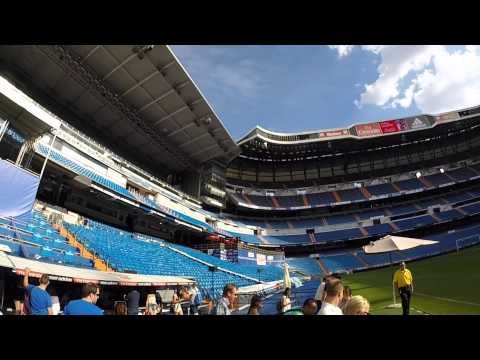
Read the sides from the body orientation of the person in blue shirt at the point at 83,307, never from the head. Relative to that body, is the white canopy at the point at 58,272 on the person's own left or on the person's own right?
on the person's own left

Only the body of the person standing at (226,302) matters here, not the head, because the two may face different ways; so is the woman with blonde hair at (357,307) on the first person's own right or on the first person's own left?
on the first person's own right

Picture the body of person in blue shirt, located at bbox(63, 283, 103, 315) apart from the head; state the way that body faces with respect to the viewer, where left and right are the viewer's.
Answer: facing away from the viewer and to the right of the viewer

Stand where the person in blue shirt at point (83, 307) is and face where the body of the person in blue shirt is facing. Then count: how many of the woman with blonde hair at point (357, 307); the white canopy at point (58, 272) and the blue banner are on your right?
1

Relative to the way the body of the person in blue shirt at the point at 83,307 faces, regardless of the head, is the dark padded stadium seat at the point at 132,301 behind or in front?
in front

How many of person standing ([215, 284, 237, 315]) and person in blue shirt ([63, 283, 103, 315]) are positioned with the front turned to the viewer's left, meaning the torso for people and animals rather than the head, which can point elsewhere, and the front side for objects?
0

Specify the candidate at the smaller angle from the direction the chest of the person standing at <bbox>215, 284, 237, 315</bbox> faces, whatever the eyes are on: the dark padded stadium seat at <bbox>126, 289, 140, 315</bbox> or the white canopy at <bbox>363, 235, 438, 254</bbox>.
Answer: the white canopy

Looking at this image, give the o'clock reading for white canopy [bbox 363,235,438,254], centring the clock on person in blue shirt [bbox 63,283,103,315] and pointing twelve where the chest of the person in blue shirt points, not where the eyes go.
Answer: The white canopy is roughly at 1 o'clock from the person in blue shirt.

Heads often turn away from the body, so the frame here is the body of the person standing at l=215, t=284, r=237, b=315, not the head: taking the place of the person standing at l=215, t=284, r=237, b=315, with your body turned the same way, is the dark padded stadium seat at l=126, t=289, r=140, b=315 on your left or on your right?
on your left

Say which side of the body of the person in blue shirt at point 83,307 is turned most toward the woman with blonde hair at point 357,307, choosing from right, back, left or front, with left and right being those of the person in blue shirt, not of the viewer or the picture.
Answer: right
